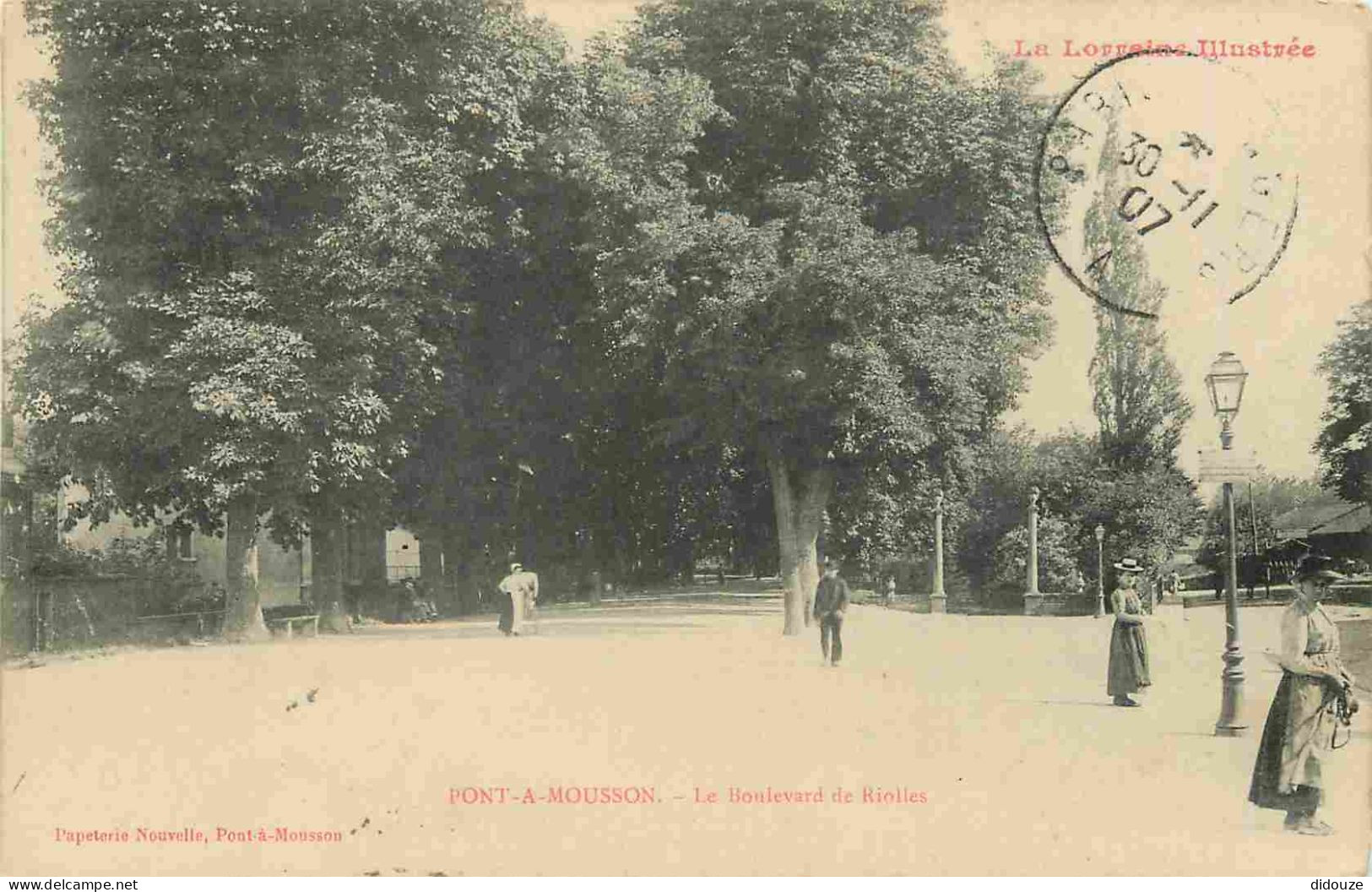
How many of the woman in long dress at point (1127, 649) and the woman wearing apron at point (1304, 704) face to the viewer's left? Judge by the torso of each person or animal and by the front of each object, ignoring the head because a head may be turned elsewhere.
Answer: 0

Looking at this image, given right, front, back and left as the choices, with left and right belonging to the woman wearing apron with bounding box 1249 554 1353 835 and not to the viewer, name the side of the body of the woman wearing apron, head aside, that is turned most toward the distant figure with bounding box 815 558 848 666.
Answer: back

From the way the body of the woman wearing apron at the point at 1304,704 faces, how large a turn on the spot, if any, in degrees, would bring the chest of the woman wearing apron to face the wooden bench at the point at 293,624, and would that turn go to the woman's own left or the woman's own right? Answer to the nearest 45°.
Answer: approximately 180°

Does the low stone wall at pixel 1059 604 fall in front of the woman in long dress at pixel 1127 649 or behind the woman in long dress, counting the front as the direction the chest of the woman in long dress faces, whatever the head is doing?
behind

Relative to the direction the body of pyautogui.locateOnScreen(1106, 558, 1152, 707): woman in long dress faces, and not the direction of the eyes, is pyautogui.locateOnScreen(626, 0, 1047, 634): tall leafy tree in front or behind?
behind

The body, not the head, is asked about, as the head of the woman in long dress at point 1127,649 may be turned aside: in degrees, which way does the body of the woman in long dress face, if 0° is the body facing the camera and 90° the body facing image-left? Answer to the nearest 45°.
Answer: approximately 315°

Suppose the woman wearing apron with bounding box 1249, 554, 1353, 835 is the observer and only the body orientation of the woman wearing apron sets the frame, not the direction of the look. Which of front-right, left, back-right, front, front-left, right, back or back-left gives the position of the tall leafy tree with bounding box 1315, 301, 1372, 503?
back-left
